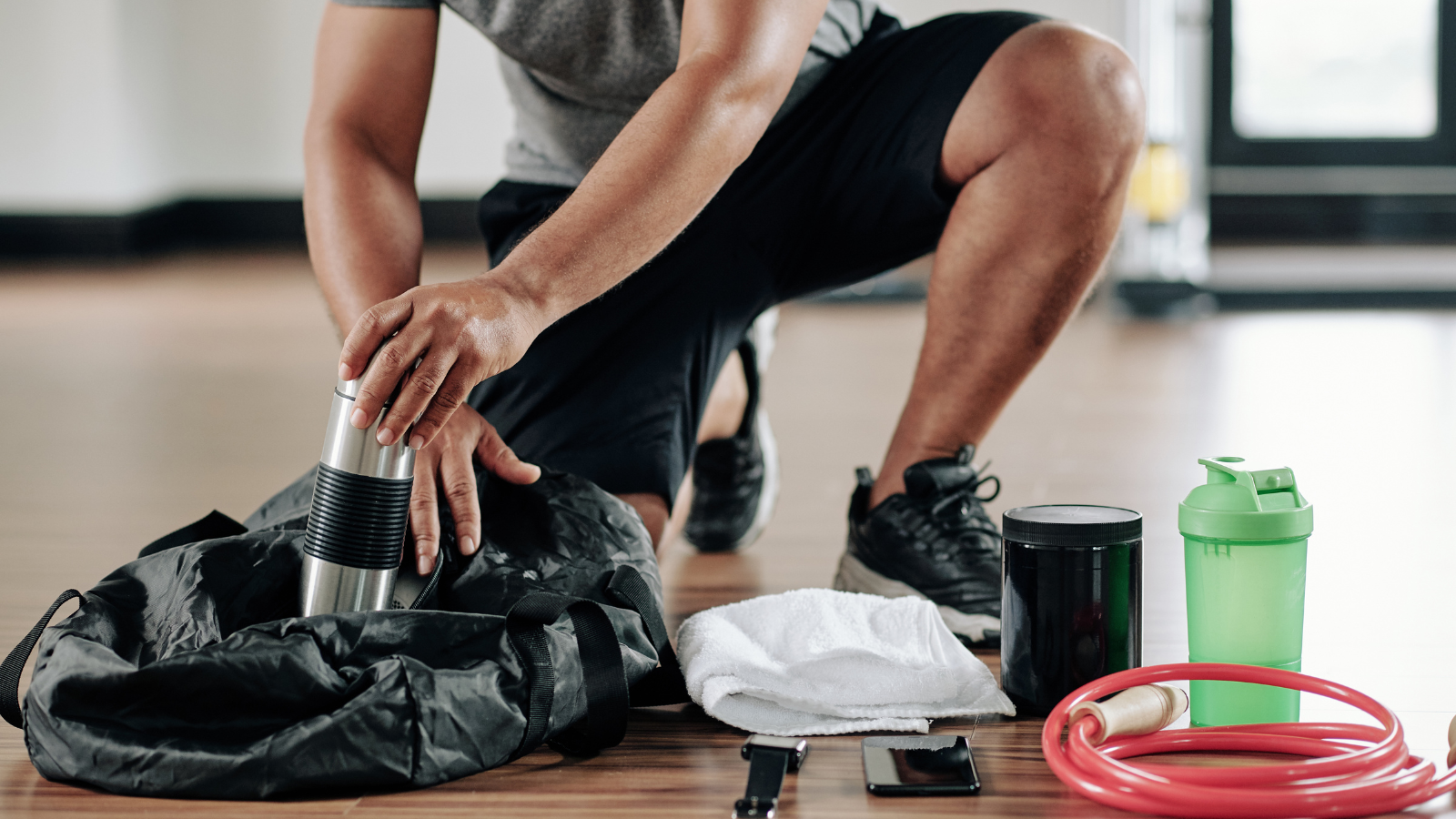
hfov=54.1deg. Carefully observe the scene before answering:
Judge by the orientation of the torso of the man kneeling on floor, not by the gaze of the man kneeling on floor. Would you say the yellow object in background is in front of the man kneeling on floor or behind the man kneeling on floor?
behind

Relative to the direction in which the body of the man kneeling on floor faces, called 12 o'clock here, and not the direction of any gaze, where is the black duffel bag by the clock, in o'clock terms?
The black duffel bag is roughly at 1 o'clock from the man kneeling on floor.

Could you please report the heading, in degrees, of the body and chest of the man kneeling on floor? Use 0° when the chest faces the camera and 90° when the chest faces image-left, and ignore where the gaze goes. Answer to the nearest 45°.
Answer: approximately 0°

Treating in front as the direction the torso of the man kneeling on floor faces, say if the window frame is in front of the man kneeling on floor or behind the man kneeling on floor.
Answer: behind
